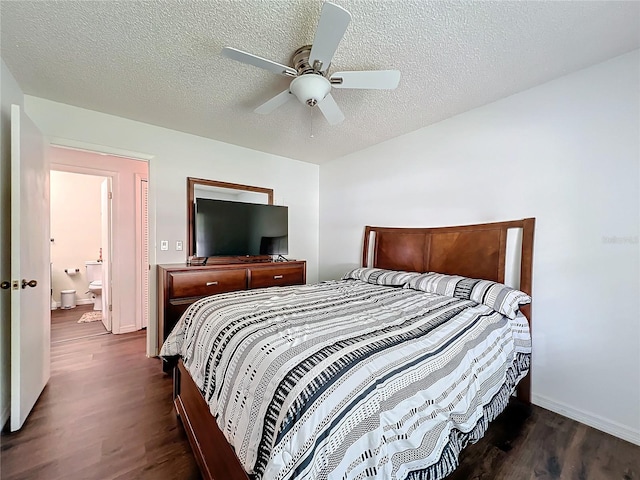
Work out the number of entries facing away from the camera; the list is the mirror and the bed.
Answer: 0

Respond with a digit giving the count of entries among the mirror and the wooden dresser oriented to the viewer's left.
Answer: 0

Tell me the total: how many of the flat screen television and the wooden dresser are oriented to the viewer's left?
0

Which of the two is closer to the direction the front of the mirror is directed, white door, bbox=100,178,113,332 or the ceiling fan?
the ceiling fan

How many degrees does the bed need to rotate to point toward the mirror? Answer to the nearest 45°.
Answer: approximately 90° to its right

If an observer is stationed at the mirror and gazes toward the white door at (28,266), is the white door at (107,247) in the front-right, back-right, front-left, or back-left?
front-right

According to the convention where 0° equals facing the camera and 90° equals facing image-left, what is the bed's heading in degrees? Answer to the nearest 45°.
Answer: approximately 45°

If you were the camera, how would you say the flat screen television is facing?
facing the viewer and to the right of the viewer

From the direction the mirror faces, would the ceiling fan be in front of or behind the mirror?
in front
